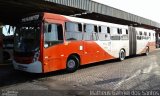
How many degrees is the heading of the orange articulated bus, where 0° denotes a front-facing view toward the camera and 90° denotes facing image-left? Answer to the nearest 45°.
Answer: approximately 45°
